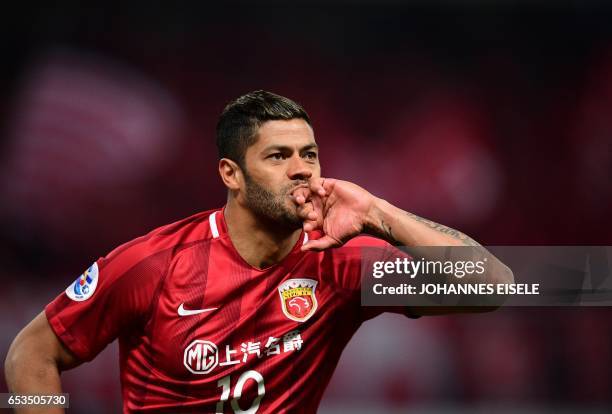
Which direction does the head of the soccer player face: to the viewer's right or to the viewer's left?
to the viewer's right

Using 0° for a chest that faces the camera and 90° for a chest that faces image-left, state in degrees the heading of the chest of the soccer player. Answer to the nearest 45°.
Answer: approximately 315°
